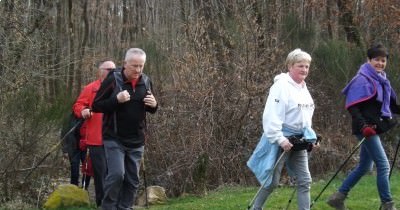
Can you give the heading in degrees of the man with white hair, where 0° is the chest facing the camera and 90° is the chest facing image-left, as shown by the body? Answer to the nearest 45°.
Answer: approximately 315°

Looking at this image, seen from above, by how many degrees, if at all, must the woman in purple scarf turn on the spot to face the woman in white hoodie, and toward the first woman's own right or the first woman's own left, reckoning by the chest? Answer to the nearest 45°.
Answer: approximately 90° to the first woman's own right

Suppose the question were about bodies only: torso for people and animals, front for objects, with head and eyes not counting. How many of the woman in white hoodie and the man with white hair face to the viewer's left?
0

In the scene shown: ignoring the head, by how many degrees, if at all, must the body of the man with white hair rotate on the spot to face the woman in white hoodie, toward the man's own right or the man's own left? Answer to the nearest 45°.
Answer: approximately 45° to the man's own left

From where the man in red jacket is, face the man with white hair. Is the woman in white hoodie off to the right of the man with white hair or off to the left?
left

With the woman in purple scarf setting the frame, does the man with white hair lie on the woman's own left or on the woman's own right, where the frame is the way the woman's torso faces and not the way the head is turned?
on the woman's own right

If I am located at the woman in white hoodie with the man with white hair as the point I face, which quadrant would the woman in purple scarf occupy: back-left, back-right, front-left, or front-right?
back-right
